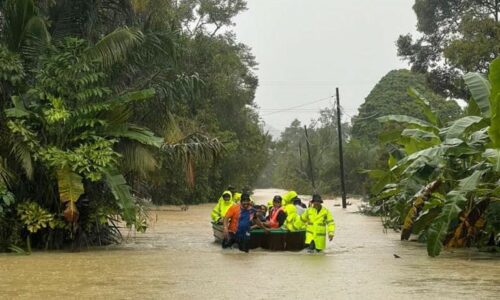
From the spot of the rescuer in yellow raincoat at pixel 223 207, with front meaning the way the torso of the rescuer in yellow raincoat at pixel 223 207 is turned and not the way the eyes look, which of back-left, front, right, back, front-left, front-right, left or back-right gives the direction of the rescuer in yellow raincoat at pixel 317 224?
front-left

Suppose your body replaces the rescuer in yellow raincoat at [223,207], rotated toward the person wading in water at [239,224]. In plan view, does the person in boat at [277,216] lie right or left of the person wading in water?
left

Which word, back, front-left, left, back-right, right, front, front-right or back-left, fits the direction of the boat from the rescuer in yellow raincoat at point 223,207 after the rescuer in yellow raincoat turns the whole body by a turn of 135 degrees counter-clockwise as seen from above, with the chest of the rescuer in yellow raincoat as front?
right

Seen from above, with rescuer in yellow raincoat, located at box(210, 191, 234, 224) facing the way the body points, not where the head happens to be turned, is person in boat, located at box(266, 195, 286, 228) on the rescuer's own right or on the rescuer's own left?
on the rescuer's own left

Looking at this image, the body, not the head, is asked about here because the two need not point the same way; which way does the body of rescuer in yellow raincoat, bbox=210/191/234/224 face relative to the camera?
toward the camera

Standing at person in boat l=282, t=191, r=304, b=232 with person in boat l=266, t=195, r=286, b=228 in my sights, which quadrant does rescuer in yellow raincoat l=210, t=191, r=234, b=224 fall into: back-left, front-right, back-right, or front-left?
front-left

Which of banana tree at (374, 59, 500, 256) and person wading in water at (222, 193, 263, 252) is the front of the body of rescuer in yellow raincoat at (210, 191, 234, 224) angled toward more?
the person wading in water

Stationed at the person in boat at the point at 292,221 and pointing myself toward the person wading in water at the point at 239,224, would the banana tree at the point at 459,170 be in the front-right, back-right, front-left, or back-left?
back-left

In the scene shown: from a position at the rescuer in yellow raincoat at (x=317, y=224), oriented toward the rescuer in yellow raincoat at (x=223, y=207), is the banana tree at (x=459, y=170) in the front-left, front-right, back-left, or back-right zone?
back-right

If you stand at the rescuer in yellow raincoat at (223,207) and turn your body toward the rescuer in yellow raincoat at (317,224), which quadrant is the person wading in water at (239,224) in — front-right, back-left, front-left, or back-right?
front-right
